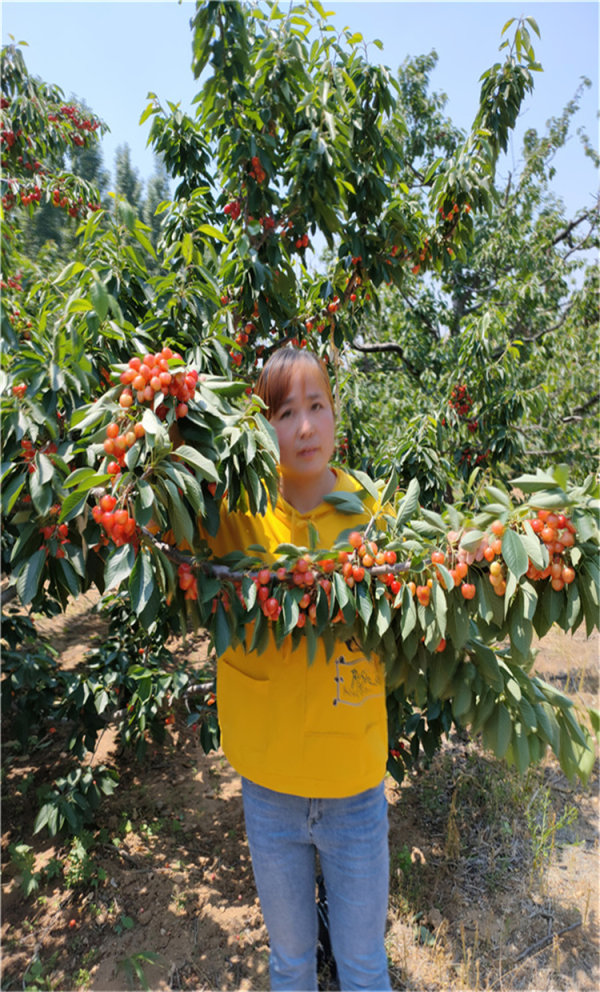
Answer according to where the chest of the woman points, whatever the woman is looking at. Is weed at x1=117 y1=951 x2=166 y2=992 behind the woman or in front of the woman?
behind

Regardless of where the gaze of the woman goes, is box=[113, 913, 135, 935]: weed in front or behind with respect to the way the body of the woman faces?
behind

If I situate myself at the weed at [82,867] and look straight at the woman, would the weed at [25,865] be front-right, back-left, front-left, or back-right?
back-right

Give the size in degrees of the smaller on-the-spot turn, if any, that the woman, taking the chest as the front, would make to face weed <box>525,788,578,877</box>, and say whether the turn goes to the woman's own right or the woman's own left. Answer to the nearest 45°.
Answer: approximately 135° to the woman's own left

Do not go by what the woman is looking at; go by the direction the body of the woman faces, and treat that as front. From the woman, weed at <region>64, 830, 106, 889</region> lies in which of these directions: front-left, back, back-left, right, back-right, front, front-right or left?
back-right

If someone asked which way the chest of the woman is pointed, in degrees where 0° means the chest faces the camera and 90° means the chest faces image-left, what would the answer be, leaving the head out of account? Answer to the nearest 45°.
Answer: approximately 0°

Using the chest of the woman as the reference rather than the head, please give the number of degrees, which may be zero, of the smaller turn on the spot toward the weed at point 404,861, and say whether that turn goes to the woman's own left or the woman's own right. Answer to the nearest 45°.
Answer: approximately 180°

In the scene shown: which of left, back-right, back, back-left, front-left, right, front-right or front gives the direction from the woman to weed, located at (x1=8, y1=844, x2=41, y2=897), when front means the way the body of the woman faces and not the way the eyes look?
back-right
